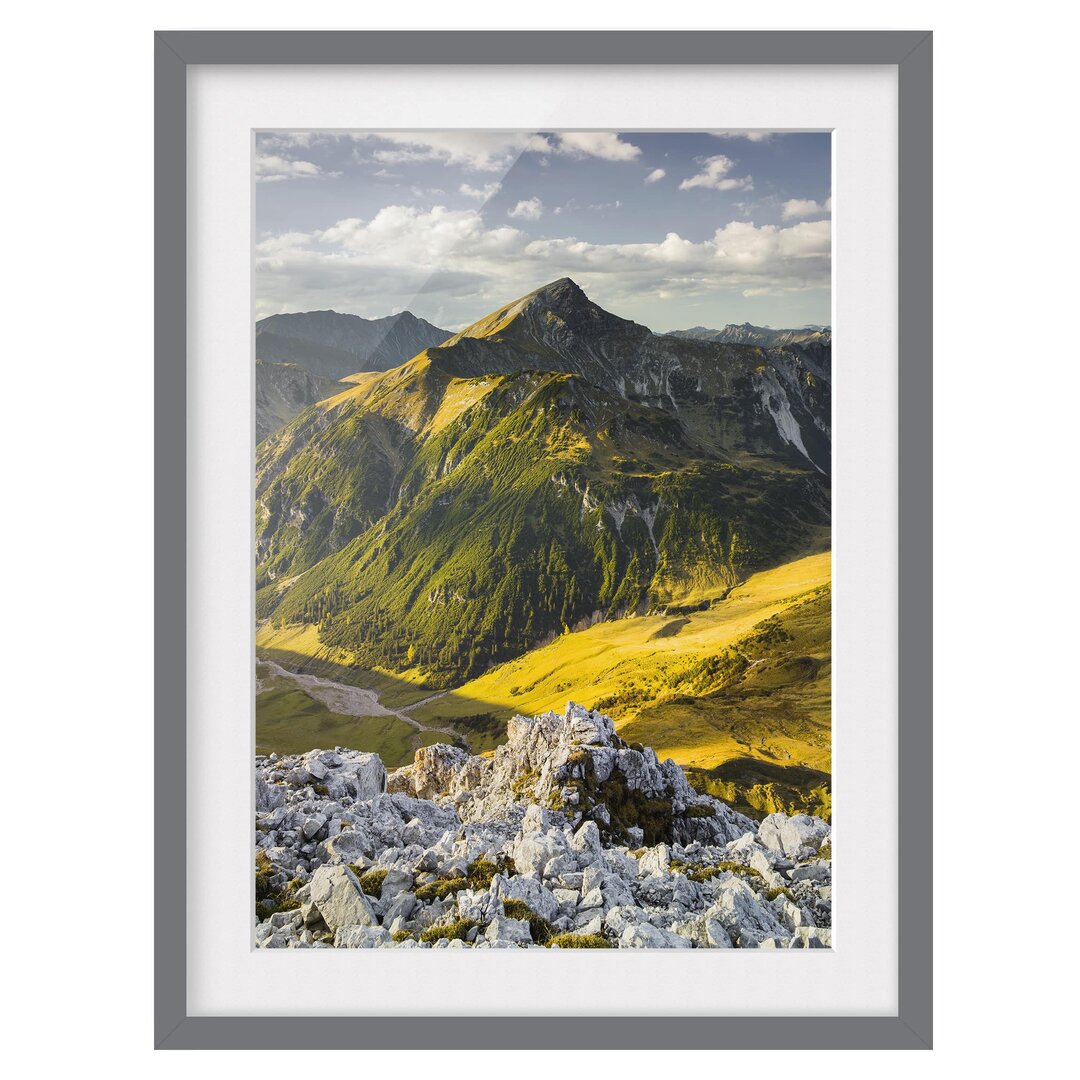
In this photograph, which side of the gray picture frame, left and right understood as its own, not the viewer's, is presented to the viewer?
front
